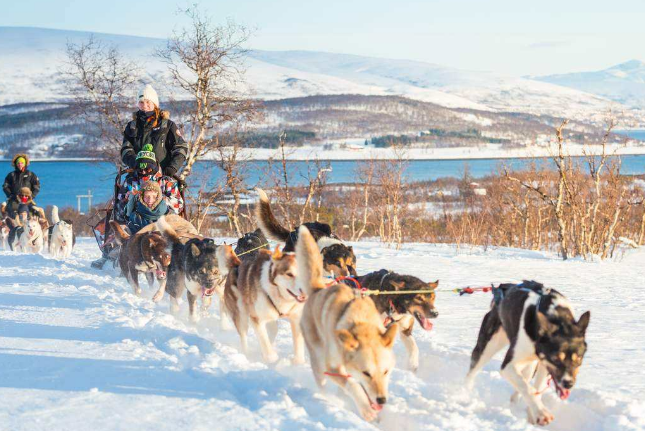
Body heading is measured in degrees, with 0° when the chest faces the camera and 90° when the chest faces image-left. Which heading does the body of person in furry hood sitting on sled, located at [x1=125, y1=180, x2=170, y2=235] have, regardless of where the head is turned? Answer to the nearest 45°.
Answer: approximately 0°

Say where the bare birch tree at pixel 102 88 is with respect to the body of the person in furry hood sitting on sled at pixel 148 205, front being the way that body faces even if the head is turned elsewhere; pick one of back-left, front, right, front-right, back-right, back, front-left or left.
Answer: back

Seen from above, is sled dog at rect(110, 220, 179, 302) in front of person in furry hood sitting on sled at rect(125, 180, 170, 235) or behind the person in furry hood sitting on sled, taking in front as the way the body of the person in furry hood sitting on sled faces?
in front

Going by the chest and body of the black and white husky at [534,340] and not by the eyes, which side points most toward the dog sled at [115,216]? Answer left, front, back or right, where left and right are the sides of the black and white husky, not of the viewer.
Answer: back

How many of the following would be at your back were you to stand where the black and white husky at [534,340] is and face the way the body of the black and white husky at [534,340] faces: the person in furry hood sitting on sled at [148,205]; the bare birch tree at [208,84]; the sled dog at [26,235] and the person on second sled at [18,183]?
4

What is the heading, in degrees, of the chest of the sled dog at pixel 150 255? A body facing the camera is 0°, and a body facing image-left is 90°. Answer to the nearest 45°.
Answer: approximately 315°

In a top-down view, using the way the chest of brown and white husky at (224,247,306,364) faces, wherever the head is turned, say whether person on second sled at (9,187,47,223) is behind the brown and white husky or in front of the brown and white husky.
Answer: behind

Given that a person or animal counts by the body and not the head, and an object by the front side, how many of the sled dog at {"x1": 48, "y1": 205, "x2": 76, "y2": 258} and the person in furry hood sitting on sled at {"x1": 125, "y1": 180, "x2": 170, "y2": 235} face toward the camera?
2

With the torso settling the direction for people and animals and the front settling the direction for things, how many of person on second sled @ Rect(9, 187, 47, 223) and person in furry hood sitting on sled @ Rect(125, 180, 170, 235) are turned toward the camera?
2

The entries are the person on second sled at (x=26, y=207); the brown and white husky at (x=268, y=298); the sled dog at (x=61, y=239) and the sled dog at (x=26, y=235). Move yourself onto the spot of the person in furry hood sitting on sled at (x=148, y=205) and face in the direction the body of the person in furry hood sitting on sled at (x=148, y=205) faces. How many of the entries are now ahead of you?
1

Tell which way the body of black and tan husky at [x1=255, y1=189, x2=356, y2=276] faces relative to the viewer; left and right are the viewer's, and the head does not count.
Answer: facing the viewer and to the right of the viewer

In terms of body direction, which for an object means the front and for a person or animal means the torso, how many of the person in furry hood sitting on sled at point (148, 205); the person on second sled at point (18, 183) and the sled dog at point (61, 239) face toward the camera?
3

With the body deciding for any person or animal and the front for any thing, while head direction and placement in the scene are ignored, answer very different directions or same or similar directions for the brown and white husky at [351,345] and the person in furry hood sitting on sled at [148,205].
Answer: same or similar directions

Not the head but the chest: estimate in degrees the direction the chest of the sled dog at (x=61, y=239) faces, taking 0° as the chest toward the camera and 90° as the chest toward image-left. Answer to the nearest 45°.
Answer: approximately 0°

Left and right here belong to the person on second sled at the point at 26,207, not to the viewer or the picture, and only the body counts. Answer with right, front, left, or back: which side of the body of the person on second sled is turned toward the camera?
front

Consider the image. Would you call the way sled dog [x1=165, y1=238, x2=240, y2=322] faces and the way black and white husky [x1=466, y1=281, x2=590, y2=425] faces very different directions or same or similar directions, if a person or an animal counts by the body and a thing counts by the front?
same or similar directions
